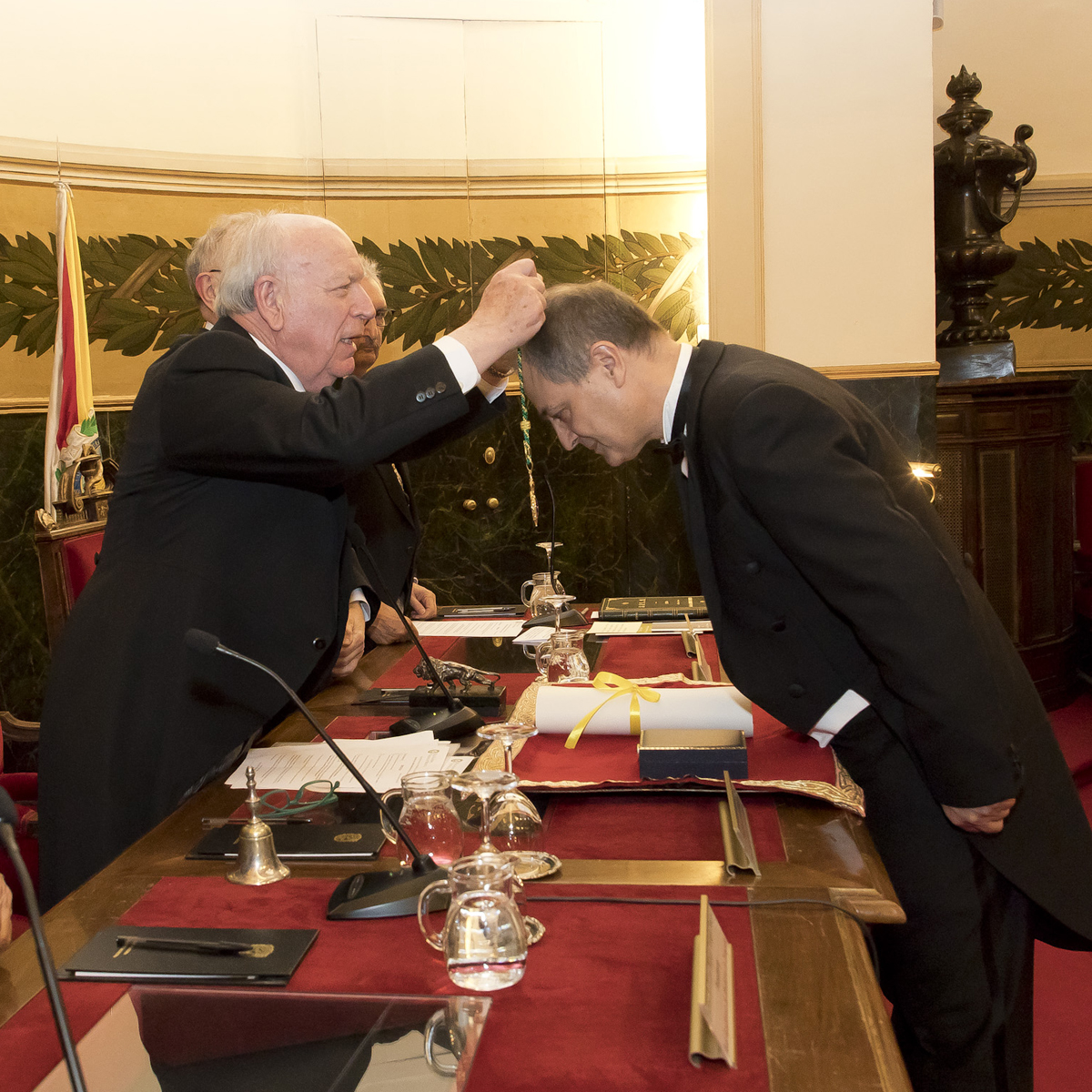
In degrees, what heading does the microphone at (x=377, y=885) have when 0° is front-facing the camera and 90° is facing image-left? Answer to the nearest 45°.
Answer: approximately 90°

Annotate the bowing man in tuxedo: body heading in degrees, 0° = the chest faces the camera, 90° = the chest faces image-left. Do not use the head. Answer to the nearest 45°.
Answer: approximately 90°

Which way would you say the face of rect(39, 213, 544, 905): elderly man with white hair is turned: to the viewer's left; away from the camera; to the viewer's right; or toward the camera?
to the viewer's right

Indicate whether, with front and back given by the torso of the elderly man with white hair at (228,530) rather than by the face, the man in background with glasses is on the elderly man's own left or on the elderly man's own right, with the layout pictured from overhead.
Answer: on the elderly man's own left

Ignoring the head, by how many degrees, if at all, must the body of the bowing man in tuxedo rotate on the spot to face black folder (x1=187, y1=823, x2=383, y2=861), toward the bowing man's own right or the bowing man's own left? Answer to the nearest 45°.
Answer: approximately 45° to the bowing man's own left

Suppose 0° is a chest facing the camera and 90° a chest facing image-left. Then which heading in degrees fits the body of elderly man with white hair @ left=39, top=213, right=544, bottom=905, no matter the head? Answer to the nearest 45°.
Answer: approximately 270°
